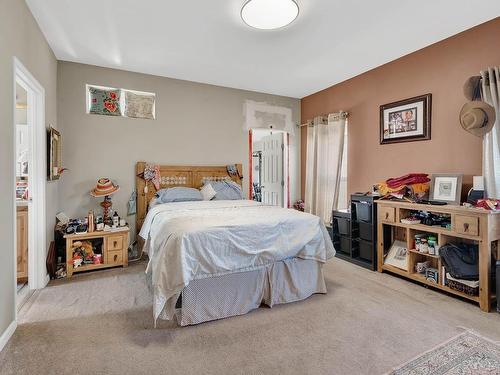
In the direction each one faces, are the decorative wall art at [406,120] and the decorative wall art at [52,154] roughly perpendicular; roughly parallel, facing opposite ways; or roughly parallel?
roughly parallel, facing opposite ways

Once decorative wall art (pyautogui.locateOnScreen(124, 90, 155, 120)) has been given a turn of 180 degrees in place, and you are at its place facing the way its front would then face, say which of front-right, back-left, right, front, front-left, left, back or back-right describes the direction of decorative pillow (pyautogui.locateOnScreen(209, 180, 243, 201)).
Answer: right

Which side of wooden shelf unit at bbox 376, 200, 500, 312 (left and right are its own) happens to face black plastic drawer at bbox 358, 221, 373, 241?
right

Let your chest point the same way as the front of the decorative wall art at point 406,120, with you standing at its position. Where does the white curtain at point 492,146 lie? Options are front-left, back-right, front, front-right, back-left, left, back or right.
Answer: left

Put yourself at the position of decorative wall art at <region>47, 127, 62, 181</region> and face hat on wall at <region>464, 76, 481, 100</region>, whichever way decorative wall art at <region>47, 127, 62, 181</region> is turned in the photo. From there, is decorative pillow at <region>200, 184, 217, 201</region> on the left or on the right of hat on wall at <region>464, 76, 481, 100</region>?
left

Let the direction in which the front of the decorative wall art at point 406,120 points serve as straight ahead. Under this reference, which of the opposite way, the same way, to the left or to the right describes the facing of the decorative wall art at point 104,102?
to the left

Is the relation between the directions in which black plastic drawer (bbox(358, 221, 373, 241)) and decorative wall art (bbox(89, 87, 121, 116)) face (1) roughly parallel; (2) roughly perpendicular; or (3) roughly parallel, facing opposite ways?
roughly perpendicular

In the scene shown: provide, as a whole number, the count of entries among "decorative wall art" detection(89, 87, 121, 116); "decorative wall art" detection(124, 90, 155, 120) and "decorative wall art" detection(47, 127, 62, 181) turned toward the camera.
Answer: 2

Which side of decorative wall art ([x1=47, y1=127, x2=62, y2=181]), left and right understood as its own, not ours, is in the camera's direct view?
right

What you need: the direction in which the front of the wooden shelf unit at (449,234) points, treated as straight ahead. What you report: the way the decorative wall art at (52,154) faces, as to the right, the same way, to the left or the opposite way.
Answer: the opposite way

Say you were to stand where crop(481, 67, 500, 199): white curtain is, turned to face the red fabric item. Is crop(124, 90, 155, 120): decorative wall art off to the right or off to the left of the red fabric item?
left

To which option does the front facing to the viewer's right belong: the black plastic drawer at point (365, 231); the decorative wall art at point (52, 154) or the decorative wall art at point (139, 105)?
the decorative wall art at point (52, 154)

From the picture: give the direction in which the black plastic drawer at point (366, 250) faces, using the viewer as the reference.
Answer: facing the viewer and to the left of the viewer

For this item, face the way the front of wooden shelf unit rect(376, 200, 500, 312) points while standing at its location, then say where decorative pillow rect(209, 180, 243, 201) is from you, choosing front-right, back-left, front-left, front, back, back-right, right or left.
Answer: front-right

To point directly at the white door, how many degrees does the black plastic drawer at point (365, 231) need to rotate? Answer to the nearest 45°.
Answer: approximately 90° to its right
